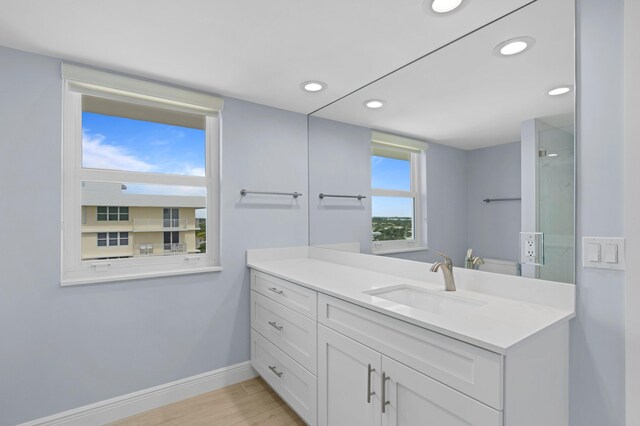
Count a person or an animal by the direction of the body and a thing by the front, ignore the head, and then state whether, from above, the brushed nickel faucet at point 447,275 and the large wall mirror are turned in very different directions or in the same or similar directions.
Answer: same or similar directions

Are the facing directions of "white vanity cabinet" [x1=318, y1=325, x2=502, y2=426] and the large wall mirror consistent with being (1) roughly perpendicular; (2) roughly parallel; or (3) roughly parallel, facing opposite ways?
roughly parallel

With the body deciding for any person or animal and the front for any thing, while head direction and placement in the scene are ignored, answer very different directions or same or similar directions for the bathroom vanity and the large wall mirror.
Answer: same or similar directions

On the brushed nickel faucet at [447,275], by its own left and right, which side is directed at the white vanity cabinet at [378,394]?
front

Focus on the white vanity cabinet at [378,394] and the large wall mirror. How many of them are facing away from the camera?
0

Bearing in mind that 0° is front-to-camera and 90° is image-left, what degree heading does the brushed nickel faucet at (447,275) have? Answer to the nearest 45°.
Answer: approximately 45°

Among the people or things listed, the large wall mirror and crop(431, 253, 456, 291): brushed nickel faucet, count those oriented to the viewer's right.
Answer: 0

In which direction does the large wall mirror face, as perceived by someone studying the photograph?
facing the viewer and to the left of the viewer

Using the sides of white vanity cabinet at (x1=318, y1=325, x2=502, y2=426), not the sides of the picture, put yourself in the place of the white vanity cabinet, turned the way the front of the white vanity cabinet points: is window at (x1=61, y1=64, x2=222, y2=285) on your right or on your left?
on your right
